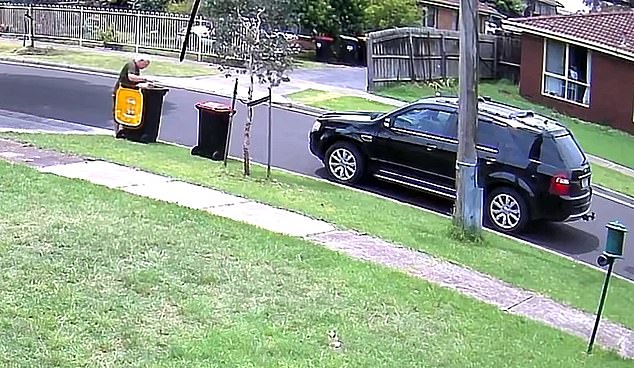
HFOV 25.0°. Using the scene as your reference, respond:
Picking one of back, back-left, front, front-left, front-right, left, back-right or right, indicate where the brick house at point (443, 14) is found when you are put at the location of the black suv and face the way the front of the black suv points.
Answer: front-right

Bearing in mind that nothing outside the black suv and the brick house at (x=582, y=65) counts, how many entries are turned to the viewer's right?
0

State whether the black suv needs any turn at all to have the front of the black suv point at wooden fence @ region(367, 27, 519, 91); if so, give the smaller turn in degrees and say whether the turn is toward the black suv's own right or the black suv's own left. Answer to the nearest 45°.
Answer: approximately 45° to the black suv's own right

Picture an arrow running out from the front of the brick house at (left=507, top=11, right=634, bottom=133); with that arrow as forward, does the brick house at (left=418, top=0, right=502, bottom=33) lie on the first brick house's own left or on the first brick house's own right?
on the first brick house's own right

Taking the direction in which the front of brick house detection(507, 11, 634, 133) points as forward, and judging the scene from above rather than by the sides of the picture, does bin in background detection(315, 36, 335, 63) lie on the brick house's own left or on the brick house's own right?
on the brick house's own right

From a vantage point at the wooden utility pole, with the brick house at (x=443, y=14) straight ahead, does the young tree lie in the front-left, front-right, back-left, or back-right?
front-left

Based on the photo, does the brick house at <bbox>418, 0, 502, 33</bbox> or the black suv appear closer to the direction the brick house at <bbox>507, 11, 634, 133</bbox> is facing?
the black suv

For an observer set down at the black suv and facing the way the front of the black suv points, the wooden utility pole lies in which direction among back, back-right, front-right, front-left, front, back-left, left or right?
back-left

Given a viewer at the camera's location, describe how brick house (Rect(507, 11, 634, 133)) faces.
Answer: facing the viewer and to the left of the viewer

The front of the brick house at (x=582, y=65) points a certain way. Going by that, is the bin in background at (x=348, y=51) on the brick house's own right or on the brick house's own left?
on the brick house's own right

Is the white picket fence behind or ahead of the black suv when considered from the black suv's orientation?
ahead

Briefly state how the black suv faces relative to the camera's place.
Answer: facing away from the viewer and to the left of the viewer

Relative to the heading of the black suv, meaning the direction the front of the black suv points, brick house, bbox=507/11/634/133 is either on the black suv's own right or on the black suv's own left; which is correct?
on the black suv's own right

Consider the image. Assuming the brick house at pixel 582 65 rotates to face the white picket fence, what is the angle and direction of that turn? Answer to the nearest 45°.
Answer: approximately 45° to its right

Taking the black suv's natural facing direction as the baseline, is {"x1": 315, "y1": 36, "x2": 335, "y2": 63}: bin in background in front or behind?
in front
